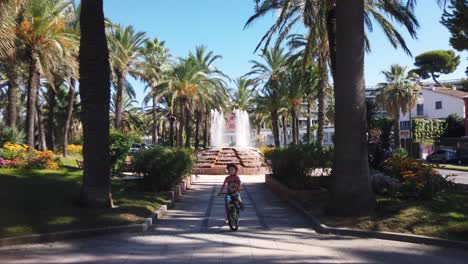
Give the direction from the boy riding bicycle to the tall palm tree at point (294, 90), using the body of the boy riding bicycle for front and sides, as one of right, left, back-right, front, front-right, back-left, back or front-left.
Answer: back

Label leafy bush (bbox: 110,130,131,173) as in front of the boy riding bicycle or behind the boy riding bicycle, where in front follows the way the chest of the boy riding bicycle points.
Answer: behind

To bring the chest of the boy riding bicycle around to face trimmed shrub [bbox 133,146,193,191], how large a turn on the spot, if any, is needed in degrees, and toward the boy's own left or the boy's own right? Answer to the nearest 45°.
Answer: approximately 135° to the boy's own right

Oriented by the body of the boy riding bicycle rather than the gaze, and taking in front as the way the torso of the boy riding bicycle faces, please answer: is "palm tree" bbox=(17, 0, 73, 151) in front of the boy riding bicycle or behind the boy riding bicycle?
behind

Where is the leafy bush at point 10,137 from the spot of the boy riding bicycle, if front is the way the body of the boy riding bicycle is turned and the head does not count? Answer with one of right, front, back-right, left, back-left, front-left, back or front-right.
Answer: back-right

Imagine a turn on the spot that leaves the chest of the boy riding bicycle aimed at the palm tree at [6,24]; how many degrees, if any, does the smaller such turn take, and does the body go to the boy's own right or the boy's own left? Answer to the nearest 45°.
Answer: approximately 135° to the boy's own right

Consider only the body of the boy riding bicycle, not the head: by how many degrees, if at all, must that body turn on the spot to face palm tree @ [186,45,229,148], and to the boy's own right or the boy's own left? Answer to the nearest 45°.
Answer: approximately 180°

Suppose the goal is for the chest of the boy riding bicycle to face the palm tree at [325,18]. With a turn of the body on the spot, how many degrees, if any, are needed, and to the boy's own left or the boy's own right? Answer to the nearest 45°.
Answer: approximately 135° to the boy's own left

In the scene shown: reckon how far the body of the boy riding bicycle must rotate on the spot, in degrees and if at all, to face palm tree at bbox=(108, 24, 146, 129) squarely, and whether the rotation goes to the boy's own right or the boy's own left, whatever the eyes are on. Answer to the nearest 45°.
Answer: approximately 180°

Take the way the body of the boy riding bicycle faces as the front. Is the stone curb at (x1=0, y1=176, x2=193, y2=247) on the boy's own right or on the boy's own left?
on the boy's own right

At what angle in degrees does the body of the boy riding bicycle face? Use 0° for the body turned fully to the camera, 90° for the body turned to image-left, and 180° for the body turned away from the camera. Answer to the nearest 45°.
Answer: approximately 0°

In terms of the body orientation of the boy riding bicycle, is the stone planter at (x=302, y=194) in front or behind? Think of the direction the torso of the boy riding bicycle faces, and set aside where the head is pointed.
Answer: behind
